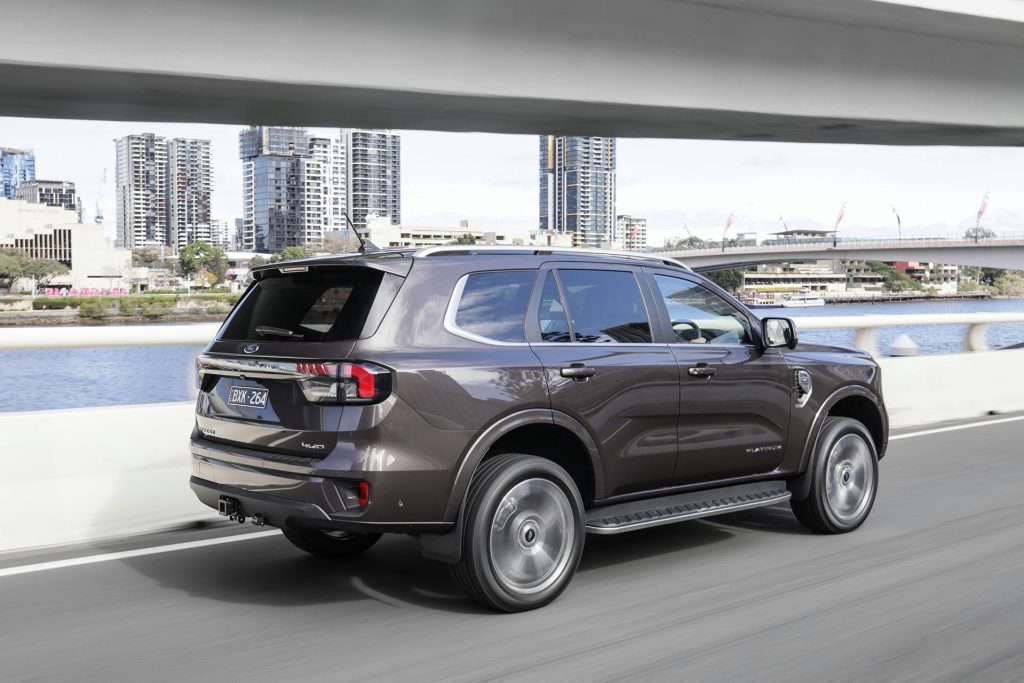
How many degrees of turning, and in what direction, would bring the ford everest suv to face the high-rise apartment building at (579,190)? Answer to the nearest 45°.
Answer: approximately 45° to its left

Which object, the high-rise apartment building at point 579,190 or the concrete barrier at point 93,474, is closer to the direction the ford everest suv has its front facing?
the high-rise apartment building

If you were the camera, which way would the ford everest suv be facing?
facing away from the viewer and to the right of the viewer

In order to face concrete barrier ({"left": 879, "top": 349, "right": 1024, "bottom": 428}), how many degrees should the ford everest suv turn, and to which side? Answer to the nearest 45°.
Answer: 0° — it already faces it

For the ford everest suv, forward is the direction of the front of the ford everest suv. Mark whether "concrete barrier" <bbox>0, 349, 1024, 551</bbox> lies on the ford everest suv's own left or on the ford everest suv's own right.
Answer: on the ford everest suv's own left
